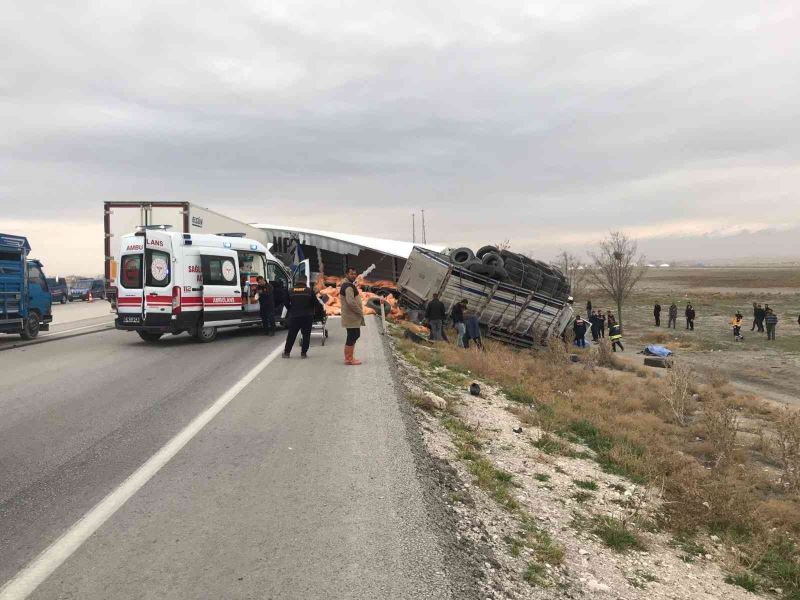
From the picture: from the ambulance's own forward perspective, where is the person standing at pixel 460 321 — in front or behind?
in front

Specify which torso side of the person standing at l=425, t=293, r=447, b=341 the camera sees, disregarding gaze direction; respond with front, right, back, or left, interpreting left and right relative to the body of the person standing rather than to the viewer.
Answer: back

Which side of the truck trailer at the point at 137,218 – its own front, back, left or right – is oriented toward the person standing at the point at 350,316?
back

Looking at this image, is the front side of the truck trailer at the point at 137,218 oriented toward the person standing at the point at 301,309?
no

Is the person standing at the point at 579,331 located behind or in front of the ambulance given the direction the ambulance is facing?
in front

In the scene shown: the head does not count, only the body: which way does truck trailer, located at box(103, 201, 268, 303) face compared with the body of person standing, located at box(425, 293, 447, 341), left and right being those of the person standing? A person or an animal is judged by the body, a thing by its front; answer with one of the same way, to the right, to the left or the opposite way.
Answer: the same way

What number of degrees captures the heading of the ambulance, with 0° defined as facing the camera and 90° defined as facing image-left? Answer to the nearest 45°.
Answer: approximately 225°

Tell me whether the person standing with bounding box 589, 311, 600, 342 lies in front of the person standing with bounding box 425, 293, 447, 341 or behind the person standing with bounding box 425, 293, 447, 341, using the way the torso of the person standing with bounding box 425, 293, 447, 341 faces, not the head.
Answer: in front

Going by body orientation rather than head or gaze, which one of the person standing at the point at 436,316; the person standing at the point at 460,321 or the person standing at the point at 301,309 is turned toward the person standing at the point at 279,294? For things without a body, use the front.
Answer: the person standing at the point at 301,309

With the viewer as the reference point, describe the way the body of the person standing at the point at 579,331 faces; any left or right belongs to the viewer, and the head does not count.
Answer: facing away from the viewer

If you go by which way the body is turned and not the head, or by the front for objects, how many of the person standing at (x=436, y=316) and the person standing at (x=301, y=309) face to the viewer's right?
0
